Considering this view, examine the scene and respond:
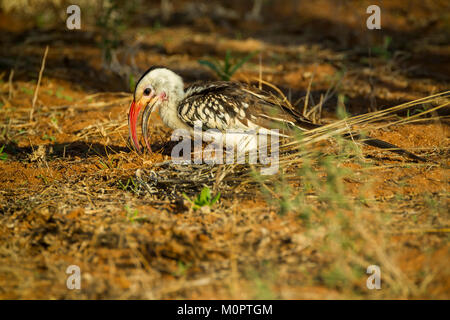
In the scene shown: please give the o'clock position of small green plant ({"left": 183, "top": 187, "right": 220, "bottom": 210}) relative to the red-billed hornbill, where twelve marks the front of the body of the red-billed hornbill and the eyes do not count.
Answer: The small green plant is roughly at 9 o'clock from the red-billed hornbill.

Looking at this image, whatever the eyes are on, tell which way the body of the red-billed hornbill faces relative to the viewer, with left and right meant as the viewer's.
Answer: facing to the left of the viewer

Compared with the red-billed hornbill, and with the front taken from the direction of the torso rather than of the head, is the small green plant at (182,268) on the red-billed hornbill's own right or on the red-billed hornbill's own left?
on the red-billed hornbill's own left
